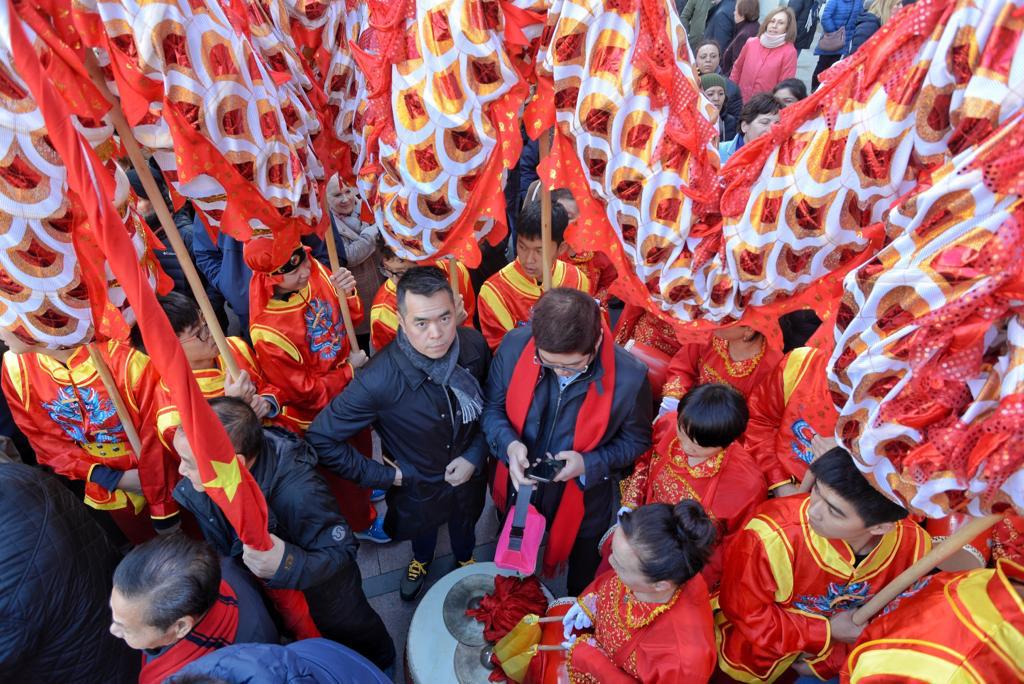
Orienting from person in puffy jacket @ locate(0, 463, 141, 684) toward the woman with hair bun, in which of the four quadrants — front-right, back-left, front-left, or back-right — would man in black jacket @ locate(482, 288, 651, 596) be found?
front-left

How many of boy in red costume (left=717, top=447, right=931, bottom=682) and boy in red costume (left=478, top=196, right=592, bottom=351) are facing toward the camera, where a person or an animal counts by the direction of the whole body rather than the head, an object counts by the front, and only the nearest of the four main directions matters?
2

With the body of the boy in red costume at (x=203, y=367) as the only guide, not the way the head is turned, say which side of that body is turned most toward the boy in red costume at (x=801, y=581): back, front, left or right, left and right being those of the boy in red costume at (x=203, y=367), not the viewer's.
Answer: front

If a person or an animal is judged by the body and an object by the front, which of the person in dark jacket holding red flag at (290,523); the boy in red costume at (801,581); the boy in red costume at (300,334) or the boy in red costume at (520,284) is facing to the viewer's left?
the person in dark jacket holding red flag

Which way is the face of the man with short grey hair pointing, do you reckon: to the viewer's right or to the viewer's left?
to the viewer's left

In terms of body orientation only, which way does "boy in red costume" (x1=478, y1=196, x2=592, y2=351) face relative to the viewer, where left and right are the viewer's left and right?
facing the viewer

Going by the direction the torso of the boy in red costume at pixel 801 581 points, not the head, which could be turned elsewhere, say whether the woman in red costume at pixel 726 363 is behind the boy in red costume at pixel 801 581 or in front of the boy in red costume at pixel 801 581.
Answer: behind

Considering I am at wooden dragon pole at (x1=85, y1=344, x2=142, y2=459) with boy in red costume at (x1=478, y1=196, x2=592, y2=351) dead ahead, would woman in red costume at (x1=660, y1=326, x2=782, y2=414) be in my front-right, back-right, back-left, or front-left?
front-right

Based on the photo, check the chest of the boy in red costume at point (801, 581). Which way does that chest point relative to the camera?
toward the camera

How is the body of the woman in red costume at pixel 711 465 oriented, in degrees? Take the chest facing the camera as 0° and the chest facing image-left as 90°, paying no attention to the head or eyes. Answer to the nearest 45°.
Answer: approximately 45°
